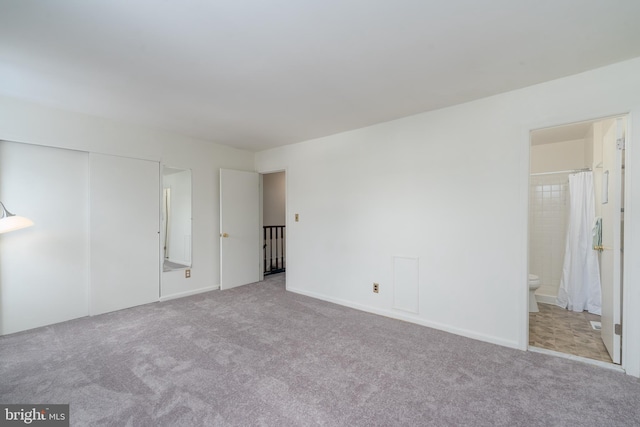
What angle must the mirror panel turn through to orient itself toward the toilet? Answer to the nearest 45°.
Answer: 0° — it already faces it

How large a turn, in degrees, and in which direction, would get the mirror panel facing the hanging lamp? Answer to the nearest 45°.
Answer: approximately 90° to its right

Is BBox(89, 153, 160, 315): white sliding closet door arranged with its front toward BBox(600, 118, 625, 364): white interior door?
yes

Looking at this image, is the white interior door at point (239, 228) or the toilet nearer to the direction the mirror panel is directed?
the toilet

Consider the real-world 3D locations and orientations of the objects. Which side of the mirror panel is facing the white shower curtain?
front

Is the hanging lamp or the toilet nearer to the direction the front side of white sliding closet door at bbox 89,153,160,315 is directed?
the toilet

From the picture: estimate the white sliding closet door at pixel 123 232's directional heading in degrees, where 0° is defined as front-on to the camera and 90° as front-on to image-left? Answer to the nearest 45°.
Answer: approximately 315°

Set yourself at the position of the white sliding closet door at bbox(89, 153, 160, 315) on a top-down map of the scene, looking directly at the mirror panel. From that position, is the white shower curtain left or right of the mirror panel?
right

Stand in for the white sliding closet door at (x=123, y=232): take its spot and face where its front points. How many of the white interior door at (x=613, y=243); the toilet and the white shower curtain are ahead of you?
3

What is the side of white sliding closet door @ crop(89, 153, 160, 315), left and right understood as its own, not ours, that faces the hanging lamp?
right

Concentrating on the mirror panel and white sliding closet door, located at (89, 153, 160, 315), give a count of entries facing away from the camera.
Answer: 0

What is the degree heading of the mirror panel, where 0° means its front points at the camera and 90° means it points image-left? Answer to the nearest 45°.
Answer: approximately 315°

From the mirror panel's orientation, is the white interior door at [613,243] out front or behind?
out front
